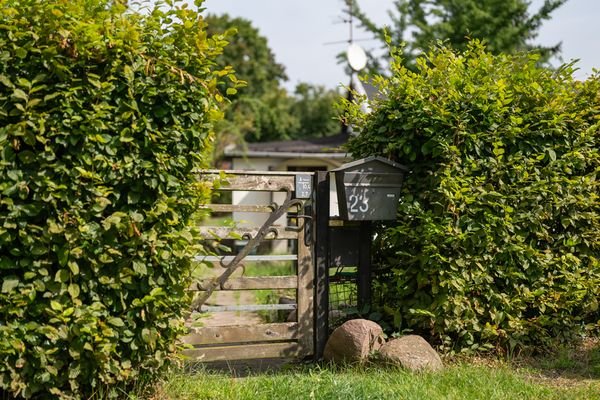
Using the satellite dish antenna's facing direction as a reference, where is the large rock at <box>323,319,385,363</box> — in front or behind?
in front

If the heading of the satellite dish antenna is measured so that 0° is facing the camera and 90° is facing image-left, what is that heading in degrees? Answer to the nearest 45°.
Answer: approximately 315°

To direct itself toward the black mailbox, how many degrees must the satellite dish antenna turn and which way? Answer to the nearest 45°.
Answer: approximately 45° to its right

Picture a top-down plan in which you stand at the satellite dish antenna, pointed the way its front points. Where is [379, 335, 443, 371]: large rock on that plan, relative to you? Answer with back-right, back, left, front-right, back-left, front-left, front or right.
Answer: front-right

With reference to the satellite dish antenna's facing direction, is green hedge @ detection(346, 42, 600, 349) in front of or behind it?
in front

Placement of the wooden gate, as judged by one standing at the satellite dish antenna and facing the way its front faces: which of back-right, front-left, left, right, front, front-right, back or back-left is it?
front-right

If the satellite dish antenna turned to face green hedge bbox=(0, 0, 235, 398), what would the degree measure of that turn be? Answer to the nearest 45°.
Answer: approximately 45° to its right
